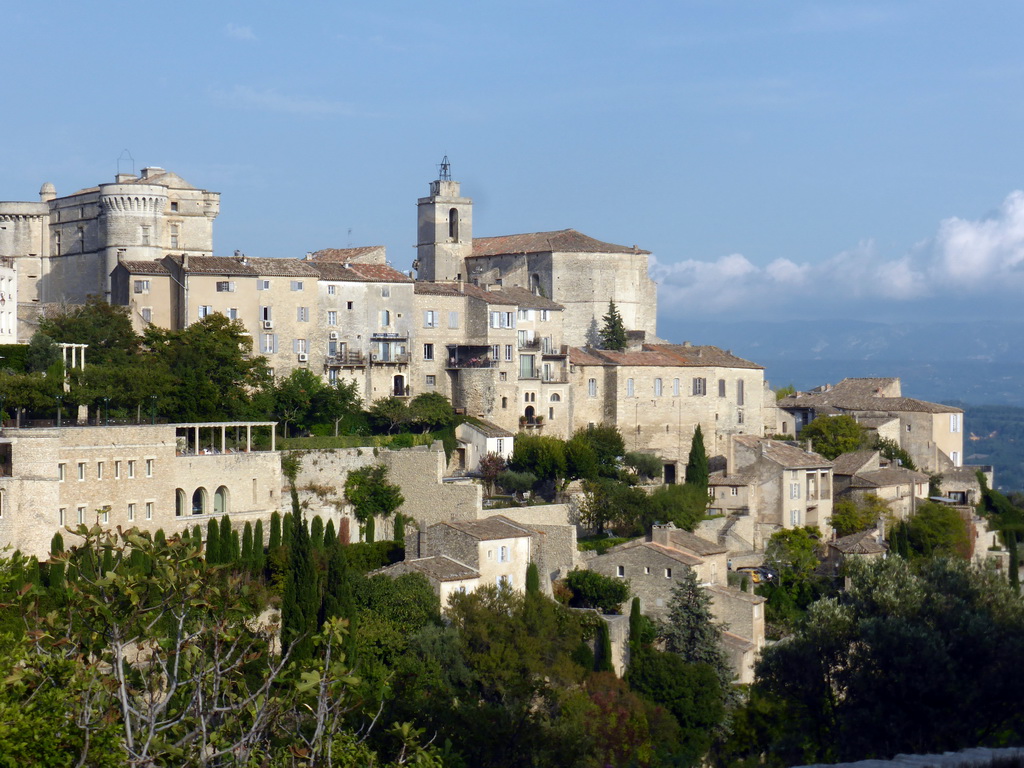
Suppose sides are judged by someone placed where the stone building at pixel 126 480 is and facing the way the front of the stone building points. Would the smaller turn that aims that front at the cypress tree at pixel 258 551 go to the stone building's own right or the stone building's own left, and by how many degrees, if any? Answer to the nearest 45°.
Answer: approximately 90° to the stone building's own left

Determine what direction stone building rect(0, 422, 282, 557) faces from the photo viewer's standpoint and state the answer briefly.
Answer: facing the viewer

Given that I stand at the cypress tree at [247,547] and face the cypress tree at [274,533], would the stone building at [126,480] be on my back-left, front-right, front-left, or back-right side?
back-left

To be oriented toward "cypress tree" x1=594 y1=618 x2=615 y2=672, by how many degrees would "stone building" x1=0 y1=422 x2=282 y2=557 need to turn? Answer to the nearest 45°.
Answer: approximately 90° to its left

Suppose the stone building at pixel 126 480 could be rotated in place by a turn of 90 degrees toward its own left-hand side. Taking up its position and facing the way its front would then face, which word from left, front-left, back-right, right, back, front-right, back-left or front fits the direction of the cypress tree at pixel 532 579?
front

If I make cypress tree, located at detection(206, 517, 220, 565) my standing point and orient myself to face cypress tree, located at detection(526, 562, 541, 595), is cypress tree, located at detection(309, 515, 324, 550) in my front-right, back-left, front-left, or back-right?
front-left

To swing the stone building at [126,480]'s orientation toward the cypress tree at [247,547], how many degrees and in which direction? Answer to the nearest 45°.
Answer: approximately 90° to its left

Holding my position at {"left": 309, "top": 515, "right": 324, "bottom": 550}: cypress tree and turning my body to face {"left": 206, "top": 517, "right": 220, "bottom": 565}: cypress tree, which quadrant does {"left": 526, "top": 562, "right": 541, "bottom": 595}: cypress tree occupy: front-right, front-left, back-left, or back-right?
back-left
